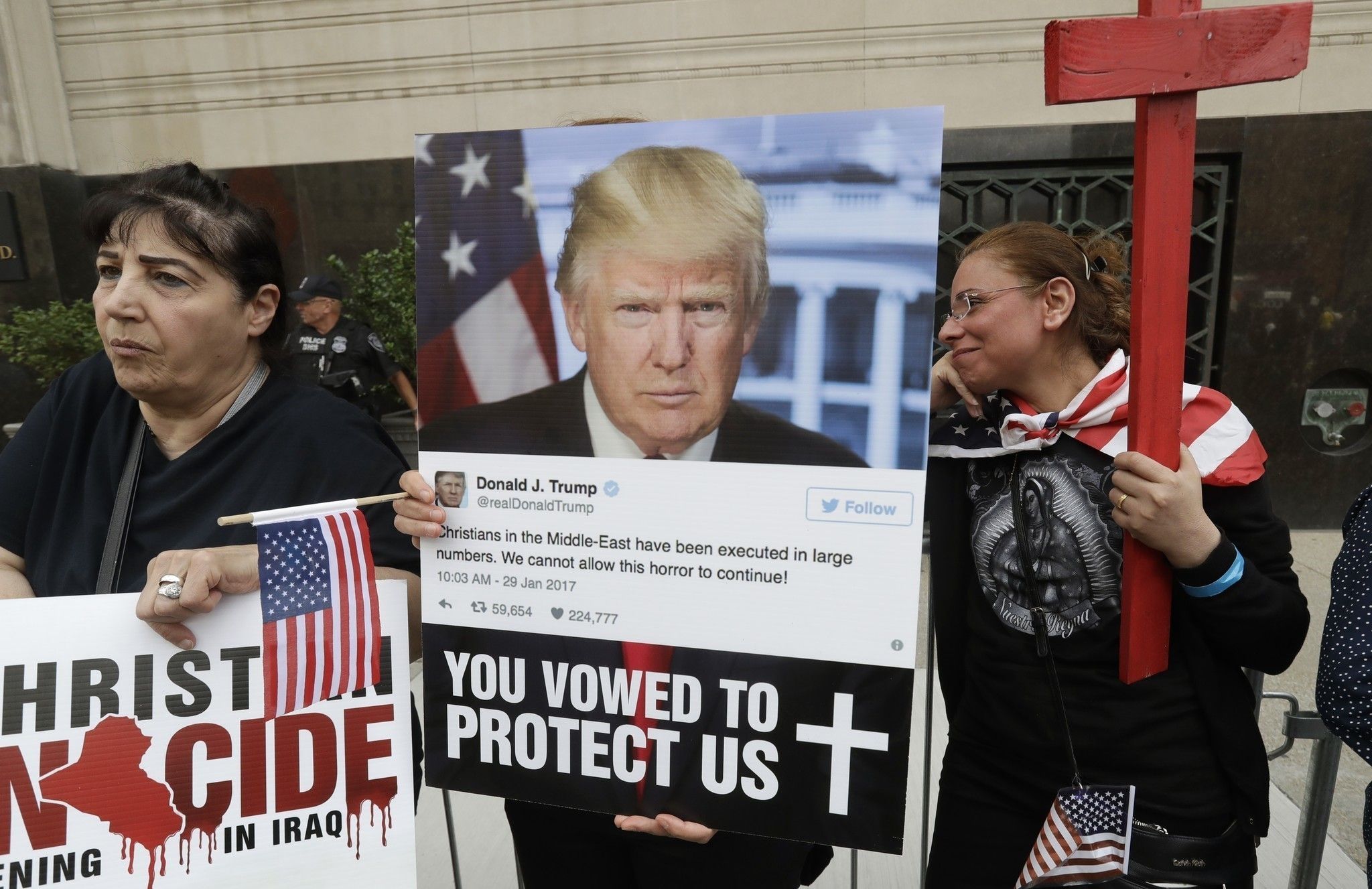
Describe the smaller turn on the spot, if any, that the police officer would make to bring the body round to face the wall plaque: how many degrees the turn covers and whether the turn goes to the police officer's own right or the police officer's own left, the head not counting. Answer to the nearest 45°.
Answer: approximately 90° to the police officer's own right

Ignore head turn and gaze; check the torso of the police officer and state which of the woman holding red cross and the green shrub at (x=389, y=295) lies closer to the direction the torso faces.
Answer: the woman holding red cross

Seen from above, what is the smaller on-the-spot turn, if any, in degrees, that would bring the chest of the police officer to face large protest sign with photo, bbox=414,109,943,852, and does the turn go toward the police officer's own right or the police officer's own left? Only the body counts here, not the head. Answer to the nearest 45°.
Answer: approximately 45° to the police officer's own left

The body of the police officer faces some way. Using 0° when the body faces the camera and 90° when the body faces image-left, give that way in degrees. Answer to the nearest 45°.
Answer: approximately 45°

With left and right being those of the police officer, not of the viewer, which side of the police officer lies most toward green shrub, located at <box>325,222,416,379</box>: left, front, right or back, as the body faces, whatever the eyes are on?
back

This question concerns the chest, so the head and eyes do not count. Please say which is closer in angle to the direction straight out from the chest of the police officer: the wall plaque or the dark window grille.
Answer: the wall plaque

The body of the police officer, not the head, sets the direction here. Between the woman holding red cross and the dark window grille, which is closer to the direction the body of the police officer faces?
the woman holding red cross

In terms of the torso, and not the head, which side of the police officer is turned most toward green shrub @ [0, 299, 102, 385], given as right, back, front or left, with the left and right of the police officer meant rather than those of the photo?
right

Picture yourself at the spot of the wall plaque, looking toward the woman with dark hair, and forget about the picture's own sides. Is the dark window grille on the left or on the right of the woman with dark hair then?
left

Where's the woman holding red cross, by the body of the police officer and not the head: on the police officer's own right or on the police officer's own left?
on the police officer's own left

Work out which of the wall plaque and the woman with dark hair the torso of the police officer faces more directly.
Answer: the woman with dark hair

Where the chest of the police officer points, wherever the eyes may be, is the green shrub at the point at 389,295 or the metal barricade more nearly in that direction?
the metal barricade
